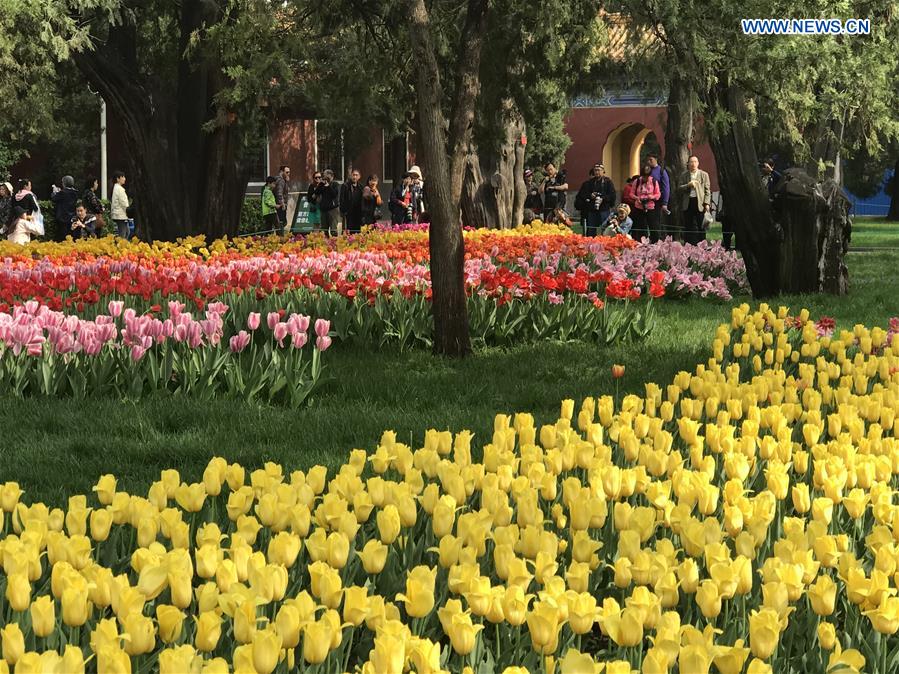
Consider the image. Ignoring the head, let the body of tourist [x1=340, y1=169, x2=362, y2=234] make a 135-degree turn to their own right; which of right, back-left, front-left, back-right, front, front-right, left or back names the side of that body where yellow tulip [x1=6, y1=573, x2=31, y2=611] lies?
back-left

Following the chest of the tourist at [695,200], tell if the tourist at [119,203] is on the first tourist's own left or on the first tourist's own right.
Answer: on the first tourist's own right

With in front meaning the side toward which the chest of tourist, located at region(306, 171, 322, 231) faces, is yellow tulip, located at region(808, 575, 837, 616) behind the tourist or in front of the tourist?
in front

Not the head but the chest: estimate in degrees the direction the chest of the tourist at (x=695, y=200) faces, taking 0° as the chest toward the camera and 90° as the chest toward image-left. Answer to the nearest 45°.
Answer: approximately 0°

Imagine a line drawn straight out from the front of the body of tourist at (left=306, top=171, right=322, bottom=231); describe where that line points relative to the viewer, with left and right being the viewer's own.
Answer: facing the viewer and to the right of the viewer

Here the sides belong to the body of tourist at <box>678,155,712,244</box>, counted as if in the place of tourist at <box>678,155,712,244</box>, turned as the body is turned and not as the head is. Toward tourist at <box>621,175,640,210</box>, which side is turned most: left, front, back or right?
right

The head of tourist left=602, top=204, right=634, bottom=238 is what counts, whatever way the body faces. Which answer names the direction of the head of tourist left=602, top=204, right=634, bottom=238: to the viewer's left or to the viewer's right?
to the viewer's left
